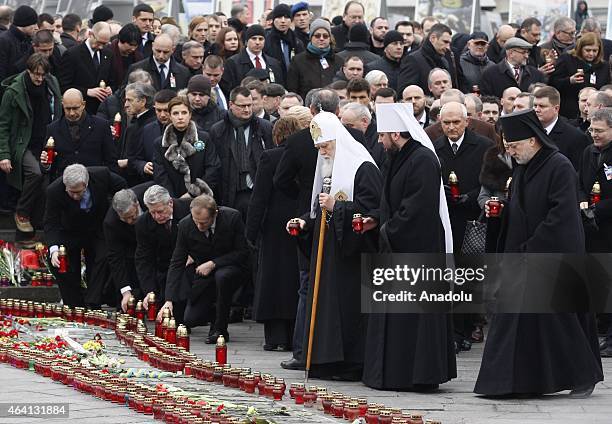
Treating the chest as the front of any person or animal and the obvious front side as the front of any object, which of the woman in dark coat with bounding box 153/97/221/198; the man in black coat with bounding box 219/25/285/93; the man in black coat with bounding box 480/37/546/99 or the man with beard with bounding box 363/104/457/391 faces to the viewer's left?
the man with beard

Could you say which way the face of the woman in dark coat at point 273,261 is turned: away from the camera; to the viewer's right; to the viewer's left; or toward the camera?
away from the camera

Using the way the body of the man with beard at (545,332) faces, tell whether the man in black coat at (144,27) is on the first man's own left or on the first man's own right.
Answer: on the first man's own right

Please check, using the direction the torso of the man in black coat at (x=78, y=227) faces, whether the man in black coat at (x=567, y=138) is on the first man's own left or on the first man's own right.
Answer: on the first man's own left

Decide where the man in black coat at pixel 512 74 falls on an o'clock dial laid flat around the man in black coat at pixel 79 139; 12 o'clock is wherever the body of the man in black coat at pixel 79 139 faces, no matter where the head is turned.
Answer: the man in black coat at pixel 512 74 is roughly at 9 o'clock from the man in black coat at pixel 79 139.

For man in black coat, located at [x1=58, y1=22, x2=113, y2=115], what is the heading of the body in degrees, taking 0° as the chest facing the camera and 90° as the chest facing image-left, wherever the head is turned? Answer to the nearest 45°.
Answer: approximately 315°

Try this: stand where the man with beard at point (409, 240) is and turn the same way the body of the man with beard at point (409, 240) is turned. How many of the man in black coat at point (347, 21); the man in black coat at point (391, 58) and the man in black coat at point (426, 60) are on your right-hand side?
3

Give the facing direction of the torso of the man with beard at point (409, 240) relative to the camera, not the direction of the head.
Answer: to the viewer's left

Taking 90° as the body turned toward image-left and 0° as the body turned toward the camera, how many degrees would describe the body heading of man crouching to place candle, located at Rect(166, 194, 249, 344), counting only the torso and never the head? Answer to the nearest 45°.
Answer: approximately 45°
